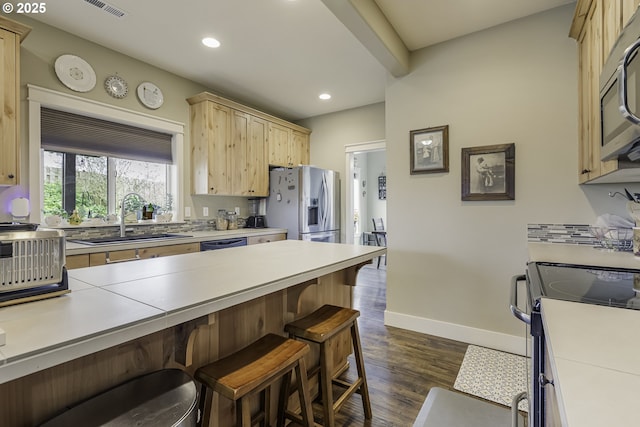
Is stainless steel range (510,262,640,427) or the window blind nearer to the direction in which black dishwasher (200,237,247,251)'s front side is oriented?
the stainless steel range

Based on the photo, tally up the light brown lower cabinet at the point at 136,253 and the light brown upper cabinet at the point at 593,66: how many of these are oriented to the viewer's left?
1

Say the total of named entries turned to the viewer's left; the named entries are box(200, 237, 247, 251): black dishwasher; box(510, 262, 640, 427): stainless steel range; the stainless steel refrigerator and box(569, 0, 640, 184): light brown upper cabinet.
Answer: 2

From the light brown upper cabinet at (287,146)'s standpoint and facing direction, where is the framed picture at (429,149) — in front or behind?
in front

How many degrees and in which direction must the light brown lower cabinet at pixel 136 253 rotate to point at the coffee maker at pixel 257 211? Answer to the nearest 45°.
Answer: approximately 90° to its left

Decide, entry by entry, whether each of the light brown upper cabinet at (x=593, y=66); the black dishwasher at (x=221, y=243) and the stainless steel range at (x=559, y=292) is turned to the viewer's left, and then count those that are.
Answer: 2

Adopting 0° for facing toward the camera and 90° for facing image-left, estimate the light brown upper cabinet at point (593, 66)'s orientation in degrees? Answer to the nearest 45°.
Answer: approximately 90°

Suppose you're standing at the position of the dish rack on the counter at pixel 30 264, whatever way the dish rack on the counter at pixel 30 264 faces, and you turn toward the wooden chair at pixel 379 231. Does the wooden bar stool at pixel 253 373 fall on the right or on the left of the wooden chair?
right

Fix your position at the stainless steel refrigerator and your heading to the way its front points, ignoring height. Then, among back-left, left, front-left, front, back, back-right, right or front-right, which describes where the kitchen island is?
front-right

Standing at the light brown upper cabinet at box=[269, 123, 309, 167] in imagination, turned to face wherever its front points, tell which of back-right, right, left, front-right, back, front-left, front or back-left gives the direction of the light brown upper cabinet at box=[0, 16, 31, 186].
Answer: right

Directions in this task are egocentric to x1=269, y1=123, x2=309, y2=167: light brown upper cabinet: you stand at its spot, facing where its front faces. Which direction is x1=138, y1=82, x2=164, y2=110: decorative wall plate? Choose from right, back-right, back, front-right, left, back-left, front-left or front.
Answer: right

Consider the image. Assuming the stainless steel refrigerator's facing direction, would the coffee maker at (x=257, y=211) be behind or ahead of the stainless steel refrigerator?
behind

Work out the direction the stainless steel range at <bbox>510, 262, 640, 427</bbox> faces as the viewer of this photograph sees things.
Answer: facing to the left of the viewer
